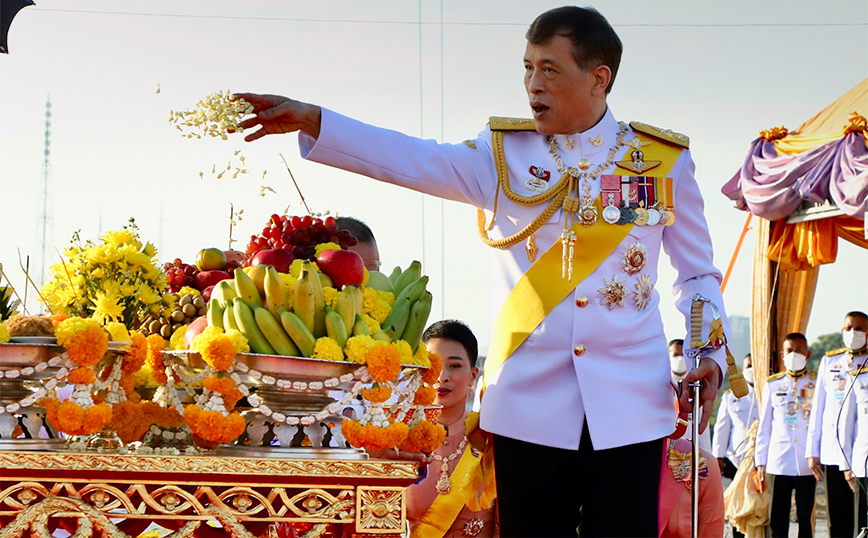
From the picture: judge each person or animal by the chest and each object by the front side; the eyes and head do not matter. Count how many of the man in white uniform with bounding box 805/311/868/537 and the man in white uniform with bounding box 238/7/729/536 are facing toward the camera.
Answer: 2

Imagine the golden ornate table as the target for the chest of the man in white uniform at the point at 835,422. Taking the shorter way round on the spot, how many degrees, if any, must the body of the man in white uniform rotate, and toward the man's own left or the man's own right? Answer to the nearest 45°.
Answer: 0° — they already face it

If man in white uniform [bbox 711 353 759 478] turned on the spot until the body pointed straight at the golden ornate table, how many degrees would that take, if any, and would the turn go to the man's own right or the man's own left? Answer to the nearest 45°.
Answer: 0° — they already face it

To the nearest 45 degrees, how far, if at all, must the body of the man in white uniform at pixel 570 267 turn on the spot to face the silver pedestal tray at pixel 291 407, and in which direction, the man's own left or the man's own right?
approximately 45° to the man's own right

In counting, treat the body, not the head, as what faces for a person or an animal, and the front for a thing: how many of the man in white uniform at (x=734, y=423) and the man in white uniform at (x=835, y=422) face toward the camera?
2
